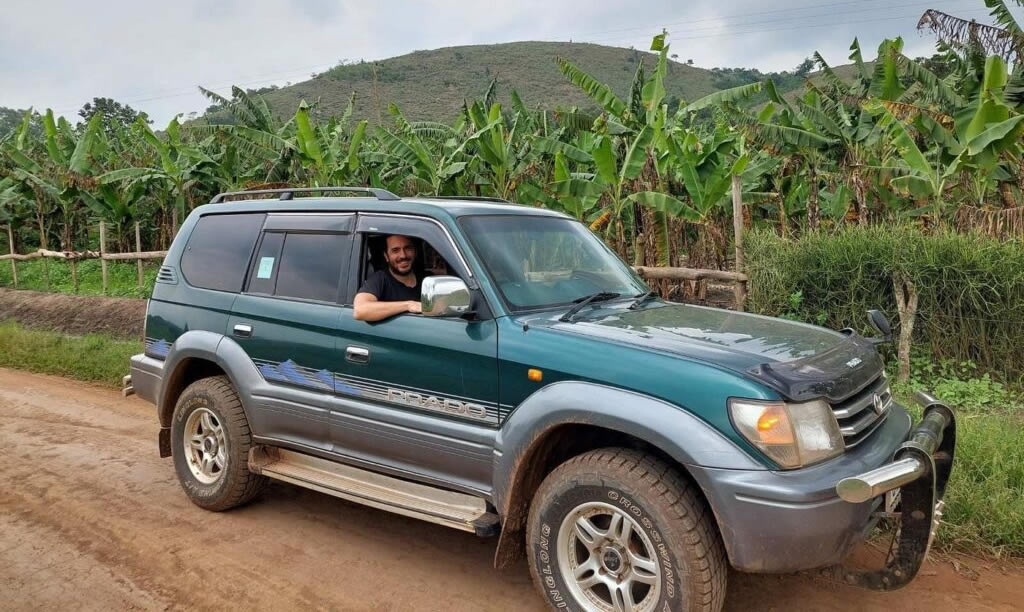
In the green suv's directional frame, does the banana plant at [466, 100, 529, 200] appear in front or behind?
behind

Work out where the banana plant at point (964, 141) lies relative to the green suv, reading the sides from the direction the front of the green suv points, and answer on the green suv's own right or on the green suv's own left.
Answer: on the green suv's own left

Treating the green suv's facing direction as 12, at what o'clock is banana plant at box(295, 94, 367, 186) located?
The banana plant is roughly at 7 o'clock from the green suv.

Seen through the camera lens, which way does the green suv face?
facing the viewer and to the right of the viewer

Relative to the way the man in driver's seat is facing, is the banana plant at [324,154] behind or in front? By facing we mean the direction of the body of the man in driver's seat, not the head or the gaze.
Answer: behind

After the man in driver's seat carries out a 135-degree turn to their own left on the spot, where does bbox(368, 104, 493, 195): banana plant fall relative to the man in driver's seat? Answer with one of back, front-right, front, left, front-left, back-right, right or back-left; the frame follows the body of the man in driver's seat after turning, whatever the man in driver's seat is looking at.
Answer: front

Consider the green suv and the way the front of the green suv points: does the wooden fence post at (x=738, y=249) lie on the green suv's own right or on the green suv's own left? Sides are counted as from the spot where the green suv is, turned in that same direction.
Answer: on the green suv's own left

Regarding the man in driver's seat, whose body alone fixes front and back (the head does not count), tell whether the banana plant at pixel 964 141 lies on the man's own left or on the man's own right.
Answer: on the man's own left

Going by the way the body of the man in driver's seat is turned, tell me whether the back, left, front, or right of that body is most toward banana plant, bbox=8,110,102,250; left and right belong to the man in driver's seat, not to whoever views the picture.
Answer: back

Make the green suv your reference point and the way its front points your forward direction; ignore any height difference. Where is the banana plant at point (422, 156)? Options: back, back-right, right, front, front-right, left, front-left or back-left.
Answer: back-left

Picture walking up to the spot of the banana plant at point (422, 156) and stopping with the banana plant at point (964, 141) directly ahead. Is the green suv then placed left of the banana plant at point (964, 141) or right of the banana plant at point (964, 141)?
right
